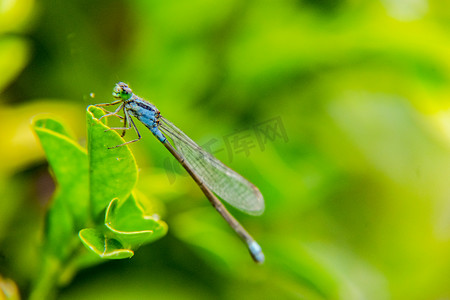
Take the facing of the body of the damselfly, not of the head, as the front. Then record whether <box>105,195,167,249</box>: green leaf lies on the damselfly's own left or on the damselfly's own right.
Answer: on the damselfly's own left

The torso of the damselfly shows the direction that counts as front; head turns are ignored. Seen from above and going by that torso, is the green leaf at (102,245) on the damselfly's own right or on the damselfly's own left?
on the damselfly's own left

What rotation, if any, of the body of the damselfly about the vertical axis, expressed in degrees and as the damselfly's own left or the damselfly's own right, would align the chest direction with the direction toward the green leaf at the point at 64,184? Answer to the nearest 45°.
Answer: approximately 45° to the damselfly's own left

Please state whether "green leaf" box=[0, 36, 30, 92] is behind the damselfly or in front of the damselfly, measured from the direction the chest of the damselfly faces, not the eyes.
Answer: in front

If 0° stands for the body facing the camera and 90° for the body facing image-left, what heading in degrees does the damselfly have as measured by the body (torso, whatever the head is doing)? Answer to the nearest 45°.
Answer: approximately 90°
